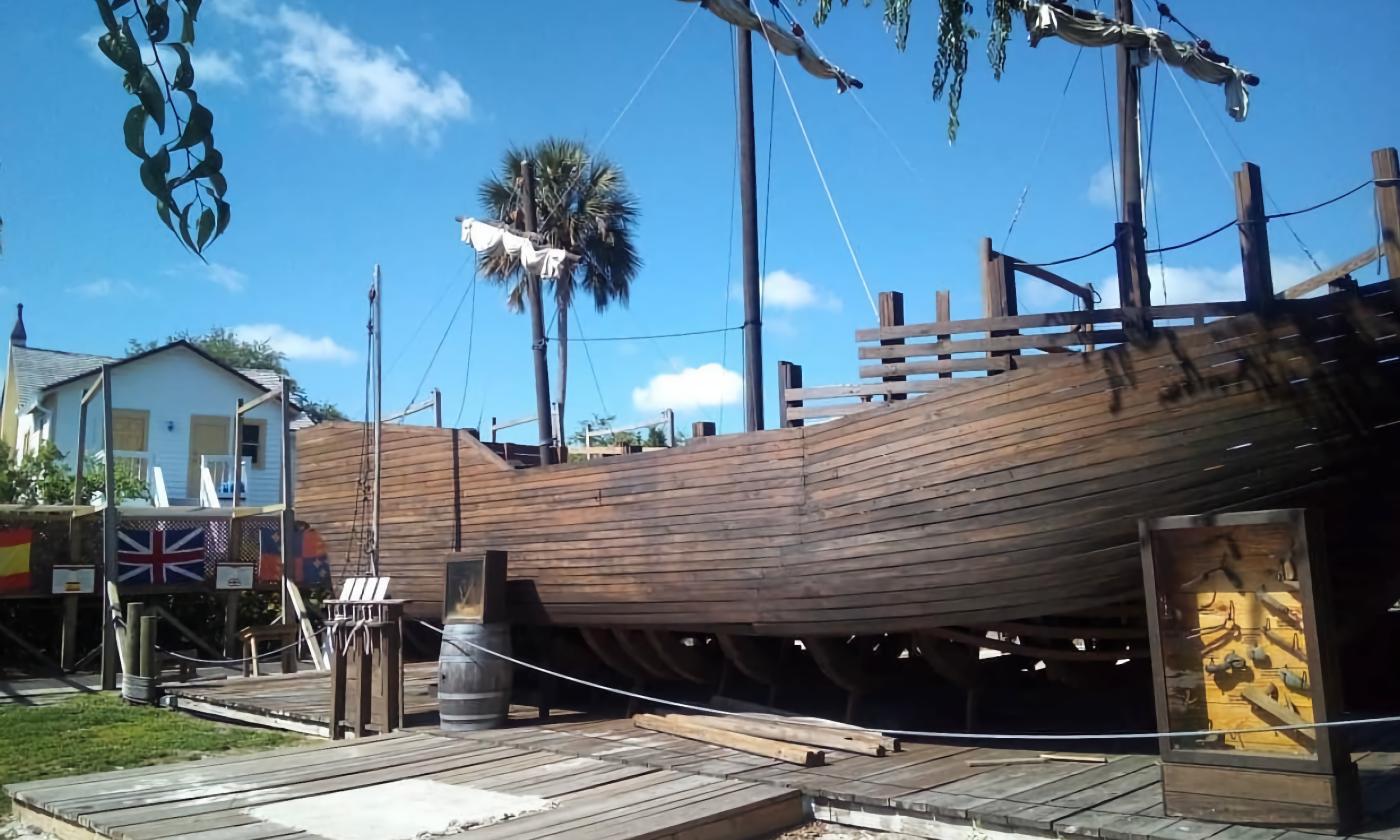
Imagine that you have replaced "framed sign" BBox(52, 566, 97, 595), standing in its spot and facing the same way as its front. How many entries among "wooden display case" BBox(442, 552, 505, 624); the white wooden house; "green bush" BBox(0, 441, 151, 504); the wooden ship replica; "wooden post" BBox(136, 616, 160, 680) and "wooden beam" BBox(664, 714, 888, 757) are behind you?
2

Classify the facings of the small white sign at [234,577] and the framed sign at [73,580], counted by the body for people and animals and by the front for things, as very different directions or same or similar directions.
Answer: same or similar directions

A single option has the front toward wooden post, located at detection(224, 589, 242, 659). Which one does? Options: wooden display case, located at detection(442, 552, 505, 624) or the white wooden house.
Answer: the white wooden house

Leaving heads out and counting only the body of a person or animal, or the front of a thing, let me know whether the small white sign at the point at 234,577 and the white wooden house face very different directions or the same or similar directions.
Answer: same or similar directions

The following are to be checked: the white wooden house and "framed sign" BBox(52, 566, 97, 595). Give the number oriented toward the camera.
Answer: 2

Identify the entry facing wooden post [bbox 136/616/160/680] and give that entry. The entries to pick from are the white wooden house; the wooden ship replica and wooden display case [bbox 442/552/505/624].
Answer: the white wooden house

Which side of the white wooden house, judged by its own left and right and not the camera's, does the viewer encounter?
front

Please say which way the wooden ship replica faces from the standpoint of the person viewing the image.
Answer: facing the viewer and to the right of the viewer

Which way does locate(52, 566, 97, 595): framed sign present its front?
toward the camera
